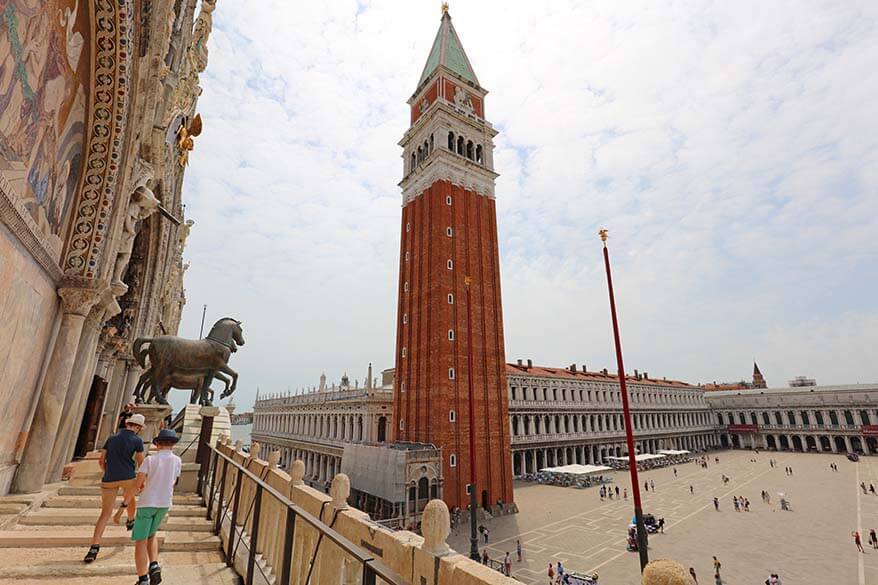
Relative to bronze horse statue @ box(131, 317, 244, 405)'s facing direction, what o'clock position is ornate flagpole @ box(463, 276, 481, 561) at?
The ornate flagpole is roughly at 11 o'clock from the bronze horse statue.

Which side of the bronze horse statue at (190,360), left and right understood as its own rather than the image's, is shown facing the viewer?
right

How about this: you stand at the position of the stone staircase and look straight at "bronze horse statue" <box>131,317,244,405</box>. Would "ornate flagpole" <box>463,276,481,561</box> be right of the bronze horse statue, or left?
right

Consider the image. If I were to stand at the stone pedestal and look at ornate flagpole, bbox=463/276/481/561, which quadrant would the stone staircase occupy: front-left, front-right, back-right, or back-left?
back-right

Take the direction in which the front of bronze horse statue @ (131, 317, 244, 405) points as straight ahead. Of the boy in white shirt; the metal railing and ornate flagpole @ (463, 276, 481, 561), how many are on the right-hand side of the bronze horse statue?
2

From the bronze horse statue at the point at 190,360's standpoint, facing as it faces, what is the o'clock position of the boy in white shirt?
The boy in white shirt is roughly at 3 o'clock from the bronze horse statue.

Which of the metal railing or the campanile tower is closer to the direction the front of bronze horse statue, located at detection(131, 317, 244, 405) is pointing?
the campanile tower

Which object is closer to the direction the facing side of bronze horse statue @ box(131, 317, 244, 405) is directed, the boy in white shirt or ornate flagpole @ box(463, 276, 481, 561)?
the ornate flagpole

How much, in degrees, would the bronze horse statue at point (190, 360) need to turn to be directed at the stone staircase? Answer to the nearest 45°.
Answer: approximately 90° to its right

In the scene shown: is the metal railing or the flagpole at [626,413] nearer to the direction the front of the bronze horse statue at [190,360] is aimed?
the flagpole

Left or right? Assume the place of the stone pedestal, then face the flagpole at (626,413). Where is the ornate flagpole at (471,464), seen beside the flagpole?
left

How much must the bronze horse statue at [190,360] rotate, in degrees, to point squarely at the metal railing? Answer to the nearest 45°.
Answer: approximately 90° to its right

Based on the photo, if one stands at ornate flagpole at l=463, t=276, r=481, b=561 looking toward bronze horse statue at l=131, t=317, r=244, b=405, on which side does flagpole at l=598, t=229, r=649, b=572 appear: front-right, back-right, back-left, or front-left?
front-left

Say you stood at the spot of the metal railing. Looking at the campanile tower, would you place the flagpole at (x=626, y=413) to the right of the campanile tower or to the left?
right

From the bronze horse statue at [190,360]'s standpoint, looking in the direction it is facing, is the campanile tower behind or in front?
in front

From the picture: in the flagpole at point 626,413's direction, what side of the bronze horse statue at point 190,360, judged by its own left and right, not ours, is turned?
front
